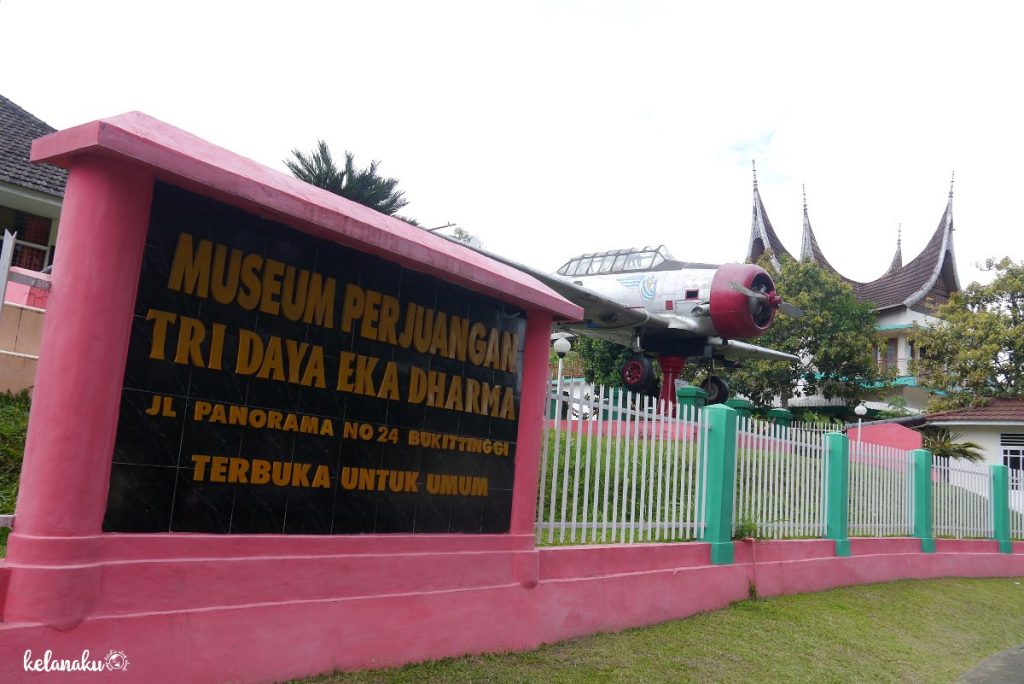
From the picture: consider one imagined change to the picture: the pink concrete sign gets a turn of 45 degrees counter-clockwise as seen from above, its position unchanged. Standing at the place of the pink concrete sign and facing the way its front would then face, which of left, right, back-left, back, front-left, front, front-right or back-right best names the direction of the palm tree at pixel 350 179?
left

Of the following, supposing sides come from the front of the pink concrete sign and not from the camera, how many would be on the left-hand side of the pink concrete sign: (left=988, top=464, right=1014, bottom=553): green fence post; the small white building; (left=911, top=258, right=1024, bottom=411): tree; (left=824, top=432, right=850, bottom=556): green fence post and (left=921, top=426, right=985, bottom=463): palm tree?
5

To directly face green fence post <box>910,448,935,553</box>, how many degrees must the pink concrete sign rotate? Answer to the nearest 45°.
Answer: approximately 90° to its left

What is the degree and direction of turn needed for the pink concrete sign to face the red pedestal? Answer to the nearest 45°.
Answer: approximately 135° to its left

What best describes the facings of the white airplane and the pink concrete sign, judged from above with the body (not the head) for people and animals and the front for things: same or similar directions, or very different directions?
same or similar directions

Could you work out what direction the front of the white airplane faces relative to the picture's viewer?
facing the viewer and to the right of the viewer

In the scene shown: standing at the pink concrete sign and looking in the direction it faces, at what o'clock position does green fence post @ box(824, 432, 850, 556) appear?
The green fence post is roughly at 9 o'clock from the pink concrete sign.

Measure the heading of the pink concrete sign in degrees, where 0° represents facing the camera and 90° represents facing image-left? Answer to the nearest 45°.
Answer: approximately 315°

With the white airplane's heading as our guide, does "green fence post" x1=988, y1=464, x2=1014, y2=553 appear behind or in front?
in front

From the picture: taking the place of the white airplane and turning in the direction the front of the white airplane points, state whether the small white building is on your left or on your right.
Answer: on your left

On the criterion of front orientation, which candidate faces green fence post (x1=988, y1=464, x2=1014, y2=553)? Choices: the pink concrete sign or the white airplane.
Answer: the white airplane

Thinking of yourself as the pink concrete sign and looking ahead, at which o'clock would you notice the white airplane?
The white airplane is roughly at 8 o'clock from the pink concrete sign.

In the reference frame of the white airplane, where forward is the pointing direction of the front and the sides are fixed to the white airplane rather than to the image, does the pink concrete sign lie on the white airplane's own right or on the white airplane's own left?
on the white airplane's own right

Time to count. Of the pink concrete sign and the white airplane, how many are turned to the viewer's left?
0

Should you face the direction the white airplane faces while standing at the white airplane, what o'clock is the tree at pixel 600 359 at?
The tree is roughly at 7 o'clock from the white airplane.

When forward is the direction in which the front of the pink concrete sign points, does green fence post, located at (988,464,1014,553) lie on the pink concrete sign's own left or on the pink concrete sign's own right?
on the pink concrete sign's own left

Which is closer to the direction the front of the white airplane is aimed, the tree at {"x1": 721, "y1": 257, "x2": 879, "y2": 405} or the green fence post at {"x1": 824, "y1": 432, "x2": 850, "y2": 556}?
the green fence post

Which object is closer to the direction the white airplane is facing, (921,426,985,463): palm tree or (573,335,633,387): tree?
the palm tree

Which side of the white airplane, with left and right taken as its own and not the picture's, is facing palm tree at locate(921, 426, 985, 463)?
left
